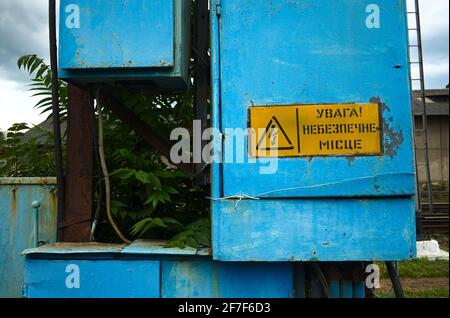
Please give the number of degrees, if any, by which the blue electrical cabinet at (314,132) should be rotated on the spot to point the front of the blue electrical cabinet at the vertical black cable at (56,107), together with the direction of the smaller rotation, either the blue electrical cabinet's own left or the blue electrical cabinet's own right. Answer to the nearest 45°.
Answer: approximately 90° to the blue electrical cabinet's own right

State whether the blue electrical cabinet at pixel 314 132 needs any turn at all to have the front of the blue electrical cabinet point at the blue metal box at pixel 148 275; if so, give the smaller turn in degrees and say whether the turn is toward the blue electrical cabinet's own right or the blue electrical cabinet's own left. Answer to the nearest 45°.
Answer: approximately 90° to the blue electrical cabinet's own right

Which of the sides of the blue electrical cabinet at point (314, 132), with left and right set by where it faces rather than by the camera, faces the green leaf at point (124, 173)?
right

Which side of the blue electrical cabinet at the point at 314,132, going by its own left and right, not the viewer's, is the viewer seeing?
front

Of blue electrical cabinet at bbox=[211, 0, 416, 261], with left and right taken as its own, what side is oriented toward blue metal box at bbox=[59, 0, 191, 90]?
right
